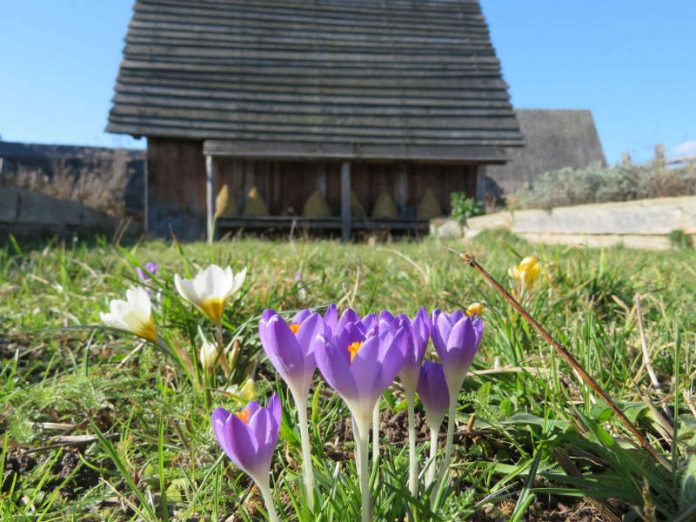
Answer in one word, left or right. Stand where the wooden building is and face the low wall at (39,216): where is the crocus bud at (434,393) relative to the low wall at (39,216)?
left

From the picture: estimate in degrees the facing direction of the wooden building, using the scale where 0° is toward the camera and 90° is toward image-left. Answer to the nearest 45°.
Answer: approximately 0°

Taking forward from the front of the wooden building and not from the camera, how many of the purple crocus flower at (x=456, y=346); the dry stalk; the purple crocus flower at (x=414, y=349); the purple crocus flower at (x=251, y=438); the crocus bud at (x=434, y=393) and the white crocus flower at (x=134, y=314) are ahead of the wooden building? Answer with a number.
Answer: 6

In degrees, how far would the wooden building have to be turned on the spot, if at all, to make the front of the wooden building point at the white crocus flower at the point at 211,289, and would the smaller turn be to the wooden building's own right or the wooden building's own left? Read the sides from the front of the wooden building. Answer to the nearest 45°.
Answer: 0° — it already faces it

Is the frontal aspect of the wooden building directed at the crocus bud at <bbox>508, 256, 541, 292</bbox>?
yes

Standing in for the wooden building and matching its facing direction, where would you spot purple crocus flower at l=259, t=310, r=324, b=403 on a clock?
The purple crocus flower is roughly at 12 o'clock from the wooden building.

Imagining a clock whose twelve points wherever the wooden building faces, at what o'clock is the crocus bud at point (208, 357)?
The crocus bud is roughly at 12 o'clock from the wooden building.

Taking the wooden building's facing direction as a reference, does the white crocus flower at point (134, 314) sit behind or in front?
in front

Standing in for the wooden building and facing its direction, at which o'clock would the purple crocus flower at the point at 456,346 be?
The purple crocus flower is roughly at 12 o'clock from the wooden building.

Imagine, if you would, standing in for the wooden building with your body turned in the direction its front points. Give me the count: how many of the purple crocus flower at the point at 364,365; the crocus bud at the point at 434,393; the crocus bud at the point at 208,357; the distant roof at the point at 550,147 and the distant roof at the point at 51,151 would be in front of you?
3

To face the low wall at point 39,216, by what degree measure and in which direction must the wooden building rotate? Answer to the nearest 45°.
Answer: approximately 45° to its right

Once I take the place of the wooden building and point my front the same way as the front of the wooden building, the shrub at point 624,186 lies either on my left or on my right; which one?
on my left

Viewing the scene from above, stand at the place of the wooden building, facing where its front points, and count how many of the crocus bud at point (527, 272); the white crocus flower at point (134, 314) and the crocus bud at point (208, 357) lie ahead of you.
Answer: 3

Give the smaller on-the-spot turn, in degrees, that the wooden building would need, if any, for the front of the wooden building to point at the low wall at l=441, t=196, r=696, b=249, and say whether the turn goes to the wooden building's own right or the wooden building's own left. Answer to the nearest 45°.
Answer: approximately 45° to the wooden building's own left

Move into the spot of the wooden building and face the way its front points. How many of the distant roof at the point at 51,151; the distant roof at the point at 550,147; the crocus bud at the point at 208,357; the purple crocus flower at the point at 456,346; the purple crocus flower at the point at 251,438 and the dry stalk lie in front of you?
4

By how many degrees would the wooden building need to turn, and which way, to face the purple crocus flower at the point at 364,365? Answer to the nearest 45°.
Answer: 0° — it already faces it
